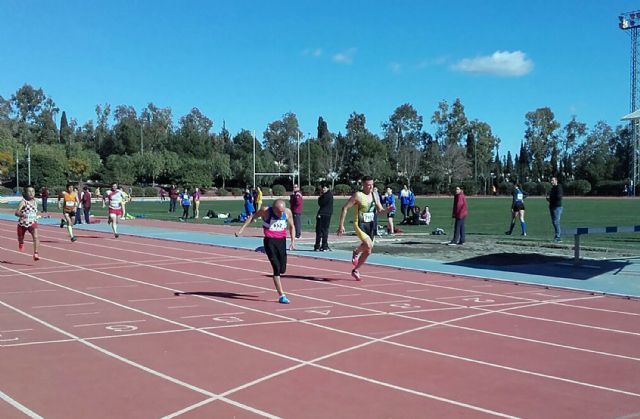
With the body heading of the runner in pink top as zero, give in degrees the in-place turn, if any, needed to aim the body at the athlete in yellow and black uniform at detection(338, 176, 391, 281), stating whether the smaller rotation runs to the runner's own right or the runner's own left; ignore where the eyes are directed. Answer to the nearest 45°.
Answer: approximately 90° to the runner's own left

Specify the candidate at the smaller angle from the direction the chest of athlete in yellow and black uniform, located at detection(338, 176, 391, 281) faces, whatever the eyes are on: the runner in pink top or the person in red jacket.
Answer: the runner in pink top

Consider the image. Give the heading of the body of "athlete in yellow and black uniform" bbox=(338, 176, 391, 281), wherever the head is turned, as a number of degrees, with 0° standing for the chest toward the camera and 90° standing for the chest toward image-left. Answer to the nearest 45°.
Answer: approximately 315°

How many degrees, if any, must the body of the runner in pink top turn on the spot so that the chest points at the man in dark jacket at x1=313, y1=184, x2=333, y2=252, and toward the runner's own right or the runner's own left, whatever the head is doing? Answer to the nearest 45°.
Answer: approximately 135° to the runner's own left
